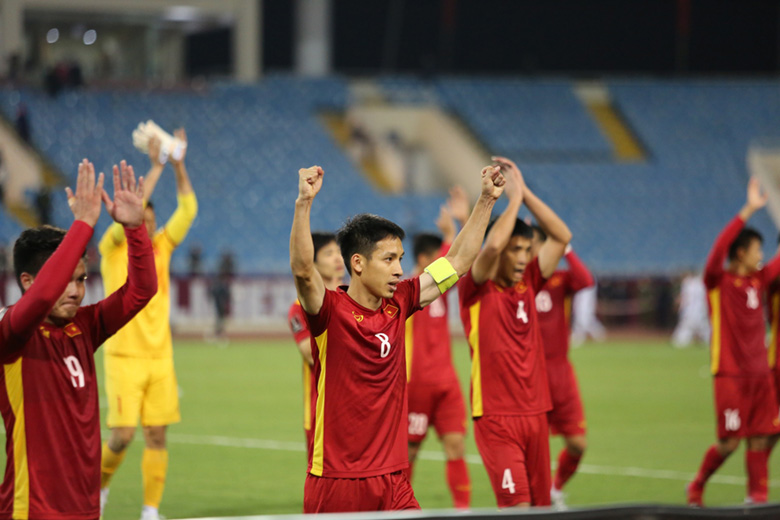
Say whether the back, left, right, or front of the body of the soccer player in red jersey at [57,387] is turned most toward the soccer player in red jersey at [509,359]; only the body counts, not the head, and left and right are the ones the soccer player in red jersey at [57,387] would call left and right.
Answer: left

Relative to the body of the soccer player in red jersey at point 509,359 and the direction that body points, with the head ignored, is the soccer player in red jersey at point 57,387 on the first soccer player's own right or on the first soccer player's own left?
on the first soccer player's own right

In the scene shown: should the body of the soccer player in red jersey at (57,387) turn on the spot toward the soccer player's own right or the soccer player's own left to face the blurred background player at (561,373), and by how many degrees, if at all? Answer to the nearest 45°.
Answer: approximately 90° to the soccer player's own left

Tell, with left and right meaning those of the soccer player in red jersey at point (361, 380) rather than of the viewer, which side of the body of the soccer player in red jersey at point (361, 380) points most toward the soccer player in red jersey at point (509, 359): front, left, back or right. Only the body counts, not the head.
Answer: left

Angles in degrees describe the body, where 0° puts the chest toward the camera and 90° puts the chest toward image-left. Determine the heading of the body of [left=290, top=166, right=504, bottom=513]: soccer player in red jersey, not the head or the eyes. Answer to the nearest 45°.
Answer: approximately 315°

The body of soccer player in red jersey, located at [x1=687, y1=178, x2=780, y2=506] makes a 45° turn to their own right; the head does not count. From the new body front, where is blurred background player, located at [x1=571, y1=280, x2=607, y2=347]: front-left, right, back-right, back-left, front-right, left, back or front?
back

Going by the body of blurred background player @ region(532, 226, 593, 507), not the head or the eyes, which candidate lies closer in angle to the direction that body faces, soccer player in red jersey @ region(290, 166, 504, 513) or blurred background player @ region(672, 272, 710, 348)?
the soccer player in red jersey

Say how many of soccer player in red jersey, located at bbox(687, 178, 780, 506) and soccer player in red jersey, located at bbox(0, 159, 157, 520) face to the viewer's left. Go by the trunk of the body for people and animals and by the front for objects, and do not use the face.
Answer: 0

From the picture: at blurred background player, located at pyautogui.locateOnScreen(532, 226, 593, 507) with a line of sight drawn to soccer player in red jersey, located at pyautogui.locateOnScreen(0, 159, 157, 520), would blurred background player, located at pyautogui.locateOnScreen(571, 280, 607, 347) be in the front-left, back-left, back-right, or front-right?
back-right

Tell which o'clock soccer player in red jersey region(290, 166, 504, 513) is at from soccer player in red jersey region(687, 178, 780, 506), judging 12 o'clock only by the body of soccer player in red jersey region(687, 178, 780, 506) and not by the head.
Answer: soccer player in red jersey region(290, 166, 504, 513) is roughly at 2 o'clock from soccer player in red jersey region(687, 178, 780, 506).

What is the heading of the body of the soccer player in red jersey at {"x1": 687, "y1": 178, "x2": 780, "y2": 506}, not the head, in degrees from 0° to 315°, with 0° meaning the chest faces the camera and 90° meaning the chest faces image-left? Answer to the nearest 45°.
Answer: approximately 315°

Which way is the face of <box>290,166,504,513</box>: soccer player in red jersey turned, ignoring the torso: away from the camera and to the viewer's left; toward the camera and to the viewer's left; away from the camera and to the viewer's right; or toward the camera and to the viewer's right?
toward the camera and to the viewer's right

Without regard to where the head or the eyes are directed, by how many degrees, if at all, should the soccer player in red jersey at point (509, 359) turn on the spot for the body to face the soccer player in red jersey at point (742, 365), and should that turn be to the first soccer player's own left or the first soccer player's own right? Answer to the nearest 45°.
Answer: approximately 90° to the first soccer player's own left
